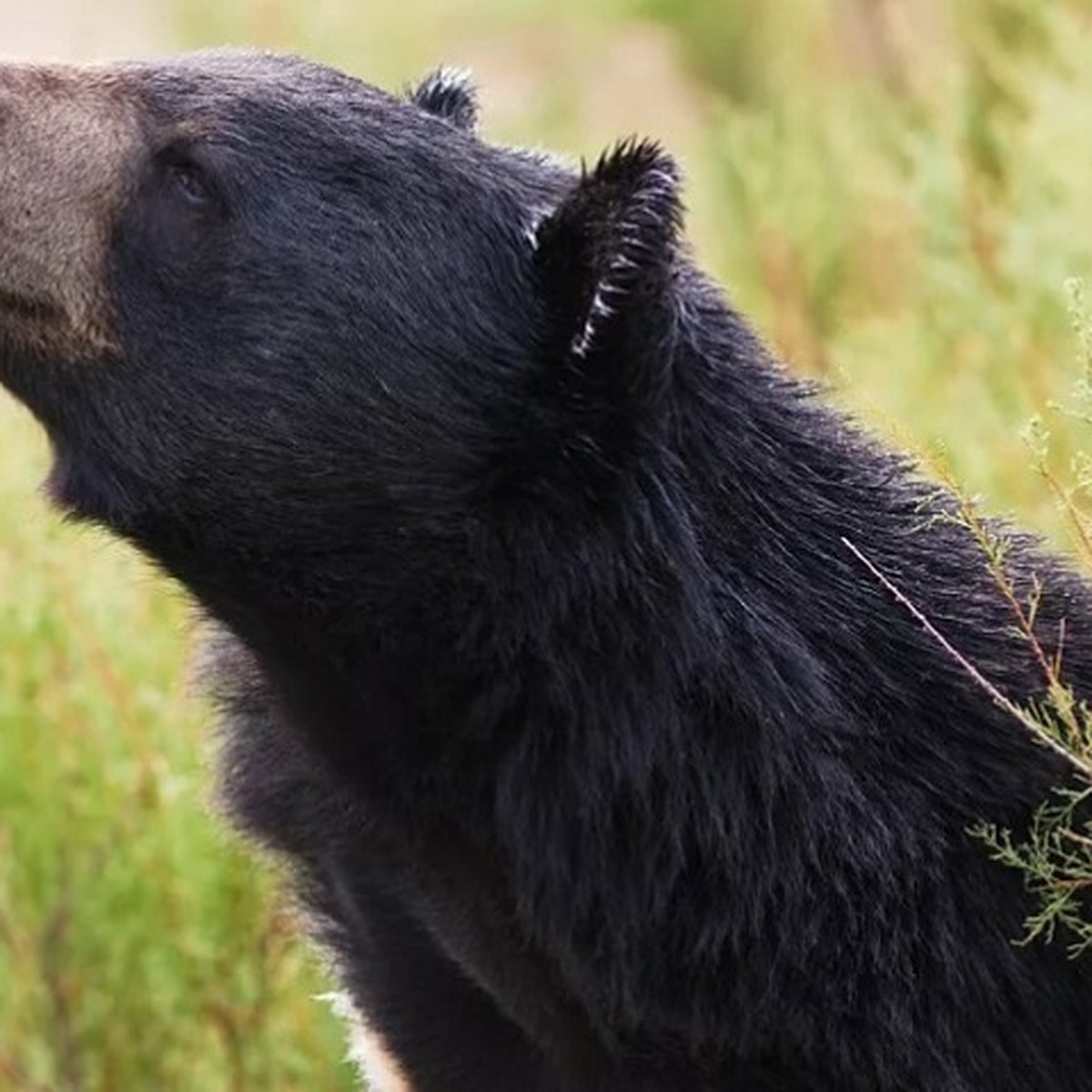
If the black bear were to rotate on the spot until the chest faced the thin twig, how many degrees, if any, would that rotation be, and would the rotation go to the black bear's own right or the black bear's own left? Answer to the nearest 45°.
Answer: approximately 180°

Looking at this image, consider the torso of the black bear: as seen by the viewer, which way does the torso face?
to the viewer's left
